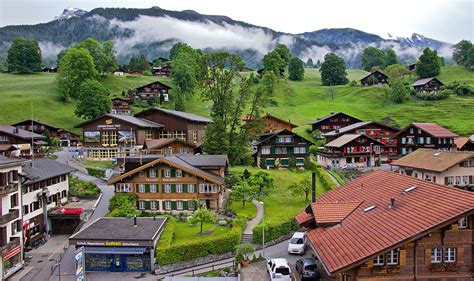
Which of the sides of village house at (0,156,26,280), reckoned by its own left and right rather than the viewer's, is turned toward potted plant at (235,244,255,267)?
front

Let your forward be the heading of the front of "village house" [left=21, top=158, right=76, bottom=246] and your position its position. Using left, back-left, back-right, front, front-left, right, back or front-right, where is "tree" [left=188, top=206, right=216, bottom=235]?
front

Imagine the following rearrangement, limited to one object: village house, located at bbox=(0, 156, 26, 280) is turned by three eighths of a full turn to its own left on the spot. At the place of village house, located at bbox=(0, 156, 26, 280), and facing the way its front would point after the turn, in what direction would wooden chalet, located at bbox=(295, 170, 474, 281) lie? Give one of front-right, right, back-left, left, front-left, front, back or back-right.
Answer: back-right

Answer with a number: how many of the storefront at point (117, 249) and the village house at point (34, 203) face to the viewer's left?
0

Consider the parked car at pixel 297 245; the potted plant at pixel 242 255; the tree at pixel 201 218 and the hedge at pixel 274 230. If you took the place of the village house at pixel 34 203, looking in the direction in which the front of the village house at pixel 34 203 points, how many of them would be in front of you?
4

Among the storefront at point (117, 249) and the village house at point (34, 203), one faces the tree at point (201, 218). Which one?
the village house

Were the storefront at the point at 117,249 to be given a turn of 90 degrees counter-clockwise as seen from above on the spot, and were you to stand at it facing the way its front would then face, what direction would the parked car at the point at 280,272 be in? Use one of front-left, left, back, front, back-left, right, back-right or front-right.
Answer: front-right

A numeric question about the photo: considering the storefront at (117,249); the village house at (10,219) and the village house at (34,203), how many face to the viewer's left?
0

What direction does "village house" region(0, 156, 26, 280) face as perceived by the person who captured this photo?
facing the viewer and to the right of the viewer

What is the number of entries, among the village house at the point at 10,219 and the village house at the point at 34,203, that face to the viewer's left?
0

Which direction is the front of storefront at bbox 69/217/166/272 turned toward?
toward the camera

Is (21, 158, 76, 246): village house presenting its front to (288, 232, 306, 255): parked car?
yes

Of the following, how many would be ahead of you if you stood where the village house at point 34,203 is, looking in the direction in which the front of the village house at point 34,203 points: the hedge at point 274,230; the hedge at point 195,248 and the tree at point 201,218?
3

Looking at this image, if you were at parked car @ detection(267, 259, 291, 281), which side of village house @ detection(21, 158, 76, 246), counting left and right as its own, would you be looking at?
front

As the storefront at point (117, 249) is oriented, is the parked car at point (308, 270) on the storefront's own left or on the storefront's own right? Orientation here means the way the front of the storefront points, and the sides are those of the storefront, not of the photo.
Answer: on the storefront's own left

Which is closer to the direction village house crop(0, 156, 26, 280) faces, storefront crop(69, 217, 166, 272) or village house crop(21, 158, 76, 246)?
the storefront
